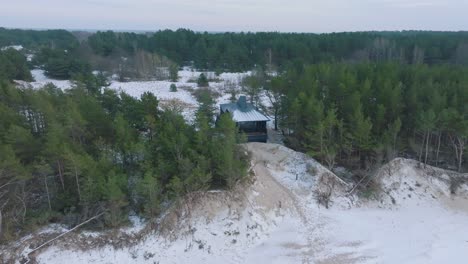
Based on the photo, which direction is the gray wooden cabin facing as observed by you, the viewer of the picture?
facing the viewer
